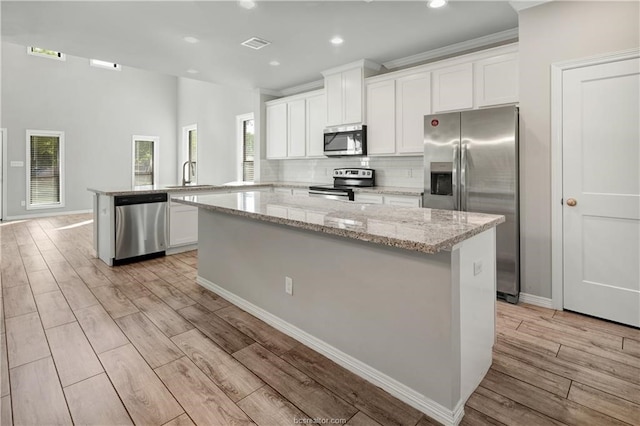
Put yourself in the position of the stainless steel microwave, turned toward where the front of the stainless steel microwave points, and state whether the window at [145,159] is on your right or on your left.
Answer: on your right

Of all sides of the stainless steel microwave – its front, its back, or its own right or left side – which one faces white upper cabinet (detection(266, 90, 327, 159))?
right

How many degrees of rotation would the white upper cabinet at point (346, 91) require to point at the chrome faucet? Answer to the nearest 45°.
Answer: approximately 90° to its right

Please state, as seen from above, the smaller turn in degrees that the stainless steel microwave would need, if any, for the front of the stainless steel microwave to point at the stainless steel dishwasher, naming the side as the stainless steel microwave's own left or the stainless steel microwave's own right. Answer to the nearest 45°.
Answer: approximately 45° to the stainless steel microwave's own right

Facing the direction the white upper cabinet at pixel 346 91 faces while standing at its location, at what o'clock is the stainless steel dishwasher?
The stainless steel dishwasher is roughly at 1 o'clock from the white upper cabinet.

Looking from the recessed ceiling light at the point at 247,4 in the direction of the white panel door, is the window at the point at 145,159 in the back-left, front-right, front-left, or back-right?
back-left

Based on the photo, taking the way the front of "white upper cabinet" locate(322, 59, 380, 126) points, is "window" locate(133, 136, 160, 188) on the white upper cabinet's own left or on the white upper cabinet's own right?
on the white upper cabinet's own right

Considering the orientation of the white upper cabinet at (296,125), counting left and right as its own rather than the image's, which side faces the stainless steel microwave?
left

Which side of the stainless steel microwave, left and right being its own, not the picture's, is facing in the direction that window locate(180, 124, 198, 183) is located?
right

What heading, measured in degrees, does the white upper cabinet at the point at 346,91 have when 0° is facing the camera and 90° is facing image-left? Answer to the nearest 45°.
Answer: approximately 45°

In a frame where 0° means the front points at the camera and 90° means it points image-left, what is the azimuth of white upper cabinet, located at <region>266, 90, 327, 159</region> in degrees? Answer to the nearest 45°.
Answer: approximately 45°

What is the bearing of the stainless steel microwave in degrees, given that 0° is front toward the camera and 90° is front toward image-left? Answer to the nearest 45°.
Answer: approximately 45°
